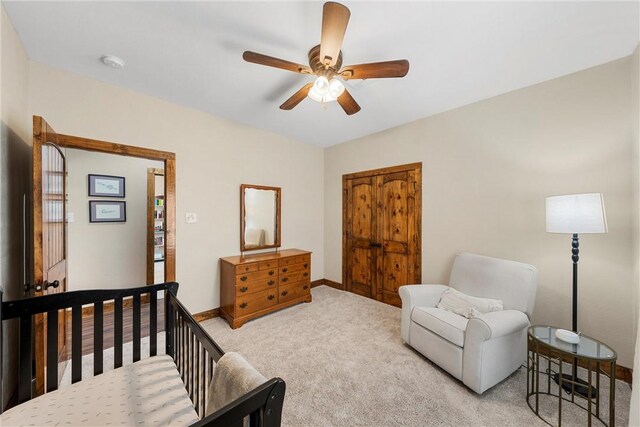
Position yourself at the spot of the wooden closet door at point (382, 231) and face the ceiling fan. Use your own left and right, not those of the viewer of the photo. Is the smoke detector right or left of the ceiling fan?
right

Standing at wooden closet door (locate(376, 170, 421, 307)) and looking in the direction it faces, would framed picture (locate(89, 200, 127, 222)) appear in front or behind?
in front

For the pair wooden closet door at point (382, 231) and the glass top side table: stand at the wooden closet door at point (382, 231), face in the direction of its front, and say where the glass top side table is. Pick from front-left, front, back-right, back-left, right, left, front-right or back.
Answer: left

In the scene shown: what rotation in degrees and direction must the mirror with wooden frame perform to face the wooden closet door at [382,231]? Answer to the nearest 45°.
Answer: approximately 45° to its left

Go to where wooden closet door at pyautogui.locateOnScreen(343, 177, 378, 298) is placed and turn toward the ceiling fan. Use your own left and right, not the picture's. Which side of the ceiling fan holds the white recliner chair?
left

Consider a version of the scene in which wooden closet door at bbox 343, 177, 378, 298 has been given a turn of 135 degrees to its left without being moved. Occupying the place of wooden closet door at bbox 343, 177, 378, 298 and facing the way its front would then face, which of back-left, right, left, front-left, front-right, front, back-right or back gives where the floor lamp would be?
front-right

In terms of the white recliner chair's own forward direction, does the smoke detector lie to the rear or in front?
in front

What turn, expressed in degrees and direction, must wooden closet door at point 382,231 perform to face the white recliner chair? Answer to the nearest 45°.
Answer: approximately 90° to its left

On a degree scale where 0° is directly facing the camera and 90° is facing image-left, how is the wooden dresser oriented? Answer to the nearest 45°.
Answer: approximately 315°

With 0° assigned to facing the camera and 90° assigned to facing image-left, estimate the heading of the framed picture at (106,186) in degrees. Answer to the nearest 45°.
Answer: approximately 0°

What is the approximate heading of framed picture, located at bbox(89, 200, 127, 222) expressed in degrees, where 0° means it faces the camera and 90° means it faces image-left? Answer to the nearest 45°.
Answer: approximately 0°

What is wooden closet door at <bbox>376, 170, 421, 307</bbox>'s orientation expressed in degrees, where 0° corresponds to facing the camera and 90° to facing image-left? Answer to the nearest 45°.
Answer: approximately 45°
